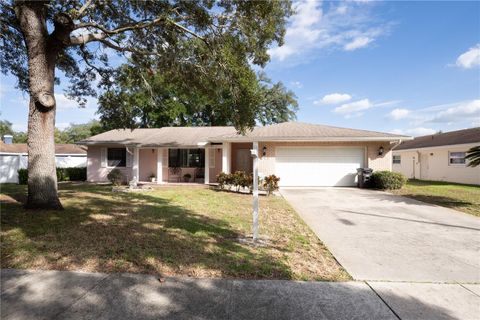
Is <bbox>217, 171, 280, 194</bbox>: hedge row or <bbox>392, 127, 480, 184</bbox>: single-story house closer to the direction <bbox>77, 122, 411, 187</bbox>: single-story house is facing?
the hedge row

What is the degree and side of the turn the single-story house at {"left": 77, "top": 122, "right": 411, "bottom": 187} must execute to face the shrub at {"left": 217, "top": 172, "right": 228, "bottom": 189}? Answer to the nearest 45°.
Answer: approximately 45° to its right

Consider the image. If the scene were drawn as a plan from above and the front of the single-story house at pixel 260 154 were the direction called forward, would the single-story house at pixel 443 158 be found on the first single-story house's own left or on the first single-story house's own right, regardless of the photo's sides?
on the first single-story house's own left

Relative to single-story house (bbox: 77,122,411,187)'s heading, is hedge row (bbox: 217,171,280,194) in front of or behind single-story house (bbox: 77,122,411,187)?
in front

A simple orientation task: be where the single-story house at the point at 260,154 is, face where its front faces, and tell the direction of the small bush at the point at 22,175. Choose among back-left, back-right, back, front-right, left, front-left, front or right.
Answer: right

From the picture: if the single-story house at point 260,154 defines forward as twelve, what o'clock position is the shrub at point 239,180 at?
The shrub is roughly at 1 o'clock from the single-story house.

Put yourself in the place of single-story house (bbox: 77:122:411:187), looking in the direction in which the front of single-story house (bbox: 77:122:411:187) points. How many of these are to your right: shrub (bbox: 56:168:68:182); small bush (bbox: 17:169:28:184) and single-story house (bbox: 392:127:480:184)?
2

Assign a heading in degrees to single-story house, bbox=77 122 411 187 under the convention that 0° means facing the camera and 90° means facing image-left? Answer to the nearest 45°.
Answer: approximately 0°

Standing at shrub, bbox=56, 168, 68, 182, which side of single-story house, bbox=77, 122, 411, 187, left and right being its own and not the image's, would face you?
right
